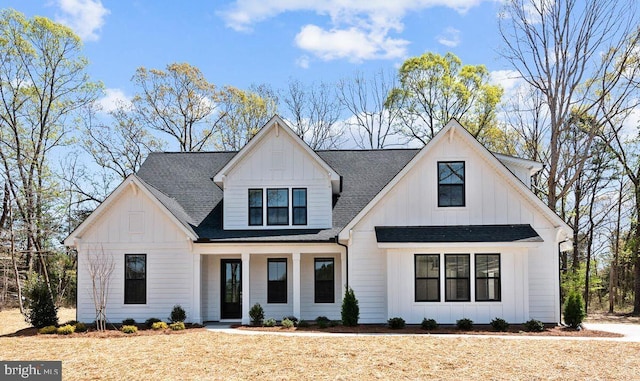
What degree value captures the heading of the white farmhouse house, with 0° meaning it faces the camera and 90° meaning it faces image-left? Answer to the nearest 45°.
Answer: approximately 0°

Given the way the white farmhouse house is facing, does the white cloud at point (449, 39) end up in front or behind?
behind

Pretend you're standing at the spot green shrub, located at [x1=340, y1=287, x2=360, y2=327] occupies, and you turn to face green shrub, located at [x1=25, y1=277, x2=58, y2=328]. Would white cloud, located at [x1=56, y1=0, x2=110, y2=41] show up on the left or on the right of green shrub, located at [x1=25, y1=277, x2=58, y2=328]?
right

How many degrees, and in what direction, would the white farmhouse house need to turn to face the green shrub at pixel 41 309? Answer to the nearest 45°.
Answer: approximately 90° to its right

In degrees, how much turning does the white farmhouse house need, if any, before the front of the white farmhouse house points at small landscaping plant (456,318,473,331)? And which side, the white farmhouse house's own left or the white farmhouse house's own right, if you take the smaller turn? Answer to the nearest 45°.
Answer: approximately 45° to the white farmhouse house's own left

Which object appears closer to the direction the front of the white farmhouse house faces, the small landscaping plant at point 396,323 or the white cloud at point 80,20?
the small landscaping plant
